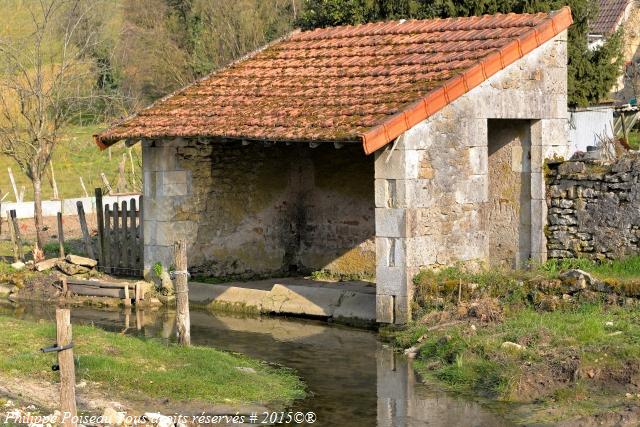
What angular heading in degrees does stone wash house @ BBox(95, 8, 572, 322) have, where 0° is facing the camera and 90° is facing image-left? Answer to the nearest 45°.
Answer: approximately 45°

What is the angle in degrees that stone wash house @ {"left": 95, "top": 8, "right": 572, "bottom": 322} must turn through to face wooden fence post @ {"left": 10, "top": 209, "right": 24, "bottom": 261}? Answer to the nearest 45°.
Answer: approximately 90° to its right

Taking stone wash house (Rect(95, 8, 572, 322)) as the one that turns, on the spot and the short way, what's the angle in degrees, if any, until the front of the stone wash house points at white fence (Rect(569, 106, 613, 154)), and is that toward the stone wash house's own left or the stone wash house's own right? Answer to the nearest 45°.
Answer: approximately 180°

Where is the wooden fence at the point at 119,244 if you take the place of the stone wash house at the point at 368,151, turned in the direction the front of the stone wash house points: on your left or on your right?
on your right

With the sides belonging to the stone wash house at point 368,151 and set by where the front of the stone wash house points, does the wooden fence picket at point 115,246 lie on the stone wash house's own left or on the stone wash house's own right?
on the stone wash house's own right

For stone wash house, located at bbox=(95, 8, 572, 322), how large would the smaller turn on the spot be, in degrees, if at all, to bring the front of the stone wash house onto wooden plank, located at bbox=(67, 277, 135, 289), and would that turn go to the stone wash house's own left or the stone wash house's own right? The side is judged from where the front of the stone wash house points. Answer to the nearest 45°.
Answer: approximately 45° to the stone wash house's own right

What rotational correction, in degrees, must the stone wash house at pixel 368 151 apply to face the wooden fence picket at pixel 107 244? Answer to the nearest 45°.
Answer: approximately 90° to its right

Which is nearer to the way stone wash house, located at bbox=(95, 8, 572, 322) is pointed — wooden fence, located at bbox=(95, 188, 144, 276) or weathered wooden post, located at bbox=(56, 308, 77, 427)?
the weathered wooden post

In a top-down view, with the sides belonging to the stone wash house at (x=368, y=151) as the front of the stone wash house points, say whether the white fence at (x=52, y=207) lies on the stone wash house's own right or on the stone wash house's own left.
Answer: on the stone wash house's own right

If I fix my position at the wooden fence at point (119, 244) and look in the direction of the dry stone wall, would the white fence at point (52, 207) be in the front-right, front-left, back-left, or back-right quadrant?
back-left

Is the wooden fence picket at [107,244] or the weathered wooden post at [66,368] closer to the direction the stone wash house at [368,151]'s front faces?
the weathered wooden post

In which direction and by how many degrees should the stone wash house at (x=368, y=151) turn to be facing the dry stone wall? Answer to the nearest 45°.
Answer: approximately 135° to its left
